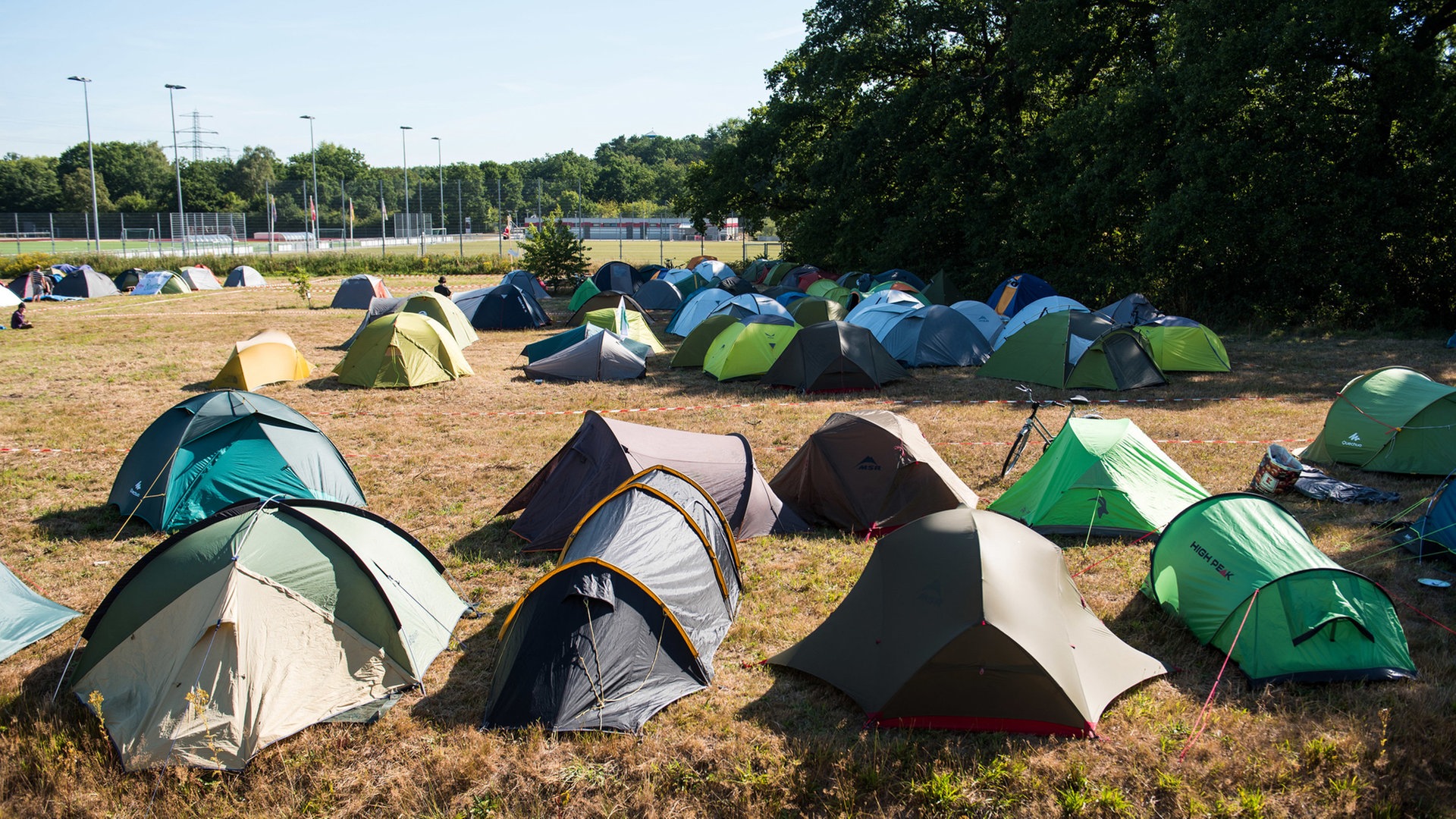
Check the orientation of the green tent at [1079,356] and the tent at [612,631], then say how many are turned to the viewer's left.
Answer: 0

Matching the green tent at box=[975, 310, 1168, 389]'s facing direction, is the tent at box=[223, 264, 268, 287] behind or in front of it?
behind

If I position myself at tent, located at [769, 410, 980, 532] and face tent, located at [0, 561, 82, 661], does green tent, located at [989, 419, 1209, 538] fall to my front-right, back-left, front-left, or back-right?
back-left

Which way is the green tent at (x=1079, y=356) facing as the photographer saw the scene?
facing the viewer and to the right of the viewer
